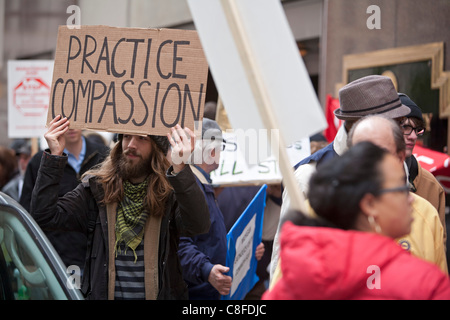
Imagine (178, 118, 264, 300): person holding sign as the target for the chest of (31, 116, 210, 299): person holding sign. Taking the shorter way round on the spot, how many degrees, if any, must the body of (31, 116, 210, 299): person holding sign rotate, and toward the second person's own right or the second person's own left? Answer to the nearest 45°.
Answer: approximately 135° to the second person's own left

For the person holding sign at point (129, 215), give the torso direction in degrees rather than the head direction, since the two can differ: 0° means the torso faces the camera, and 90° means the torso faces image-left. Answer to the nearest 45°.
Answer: approximately 0°

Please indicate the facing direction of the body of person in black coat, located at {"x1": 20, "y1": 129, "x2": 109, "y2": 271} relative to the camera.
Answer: toward the camera

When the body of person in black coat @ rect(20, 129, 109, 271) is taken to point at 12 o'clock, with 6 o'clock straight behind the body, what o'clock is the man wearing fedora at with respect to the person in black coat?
The man wearing fedora is roughly at 11 o'clock from the person in black coat.

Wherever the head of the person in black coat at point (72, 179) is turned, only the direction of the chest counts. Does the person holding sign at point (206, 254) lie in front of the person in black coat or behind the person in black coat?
in front

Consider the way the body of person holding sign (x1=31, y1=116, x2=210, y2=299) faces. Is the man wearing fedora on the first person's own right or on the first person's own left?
on the first person's own left

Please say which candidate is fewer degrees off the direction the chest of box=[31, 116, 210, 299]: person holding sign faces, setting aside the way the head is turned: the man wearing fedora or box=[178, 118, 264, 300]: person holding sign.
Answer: the man wearing fedora
